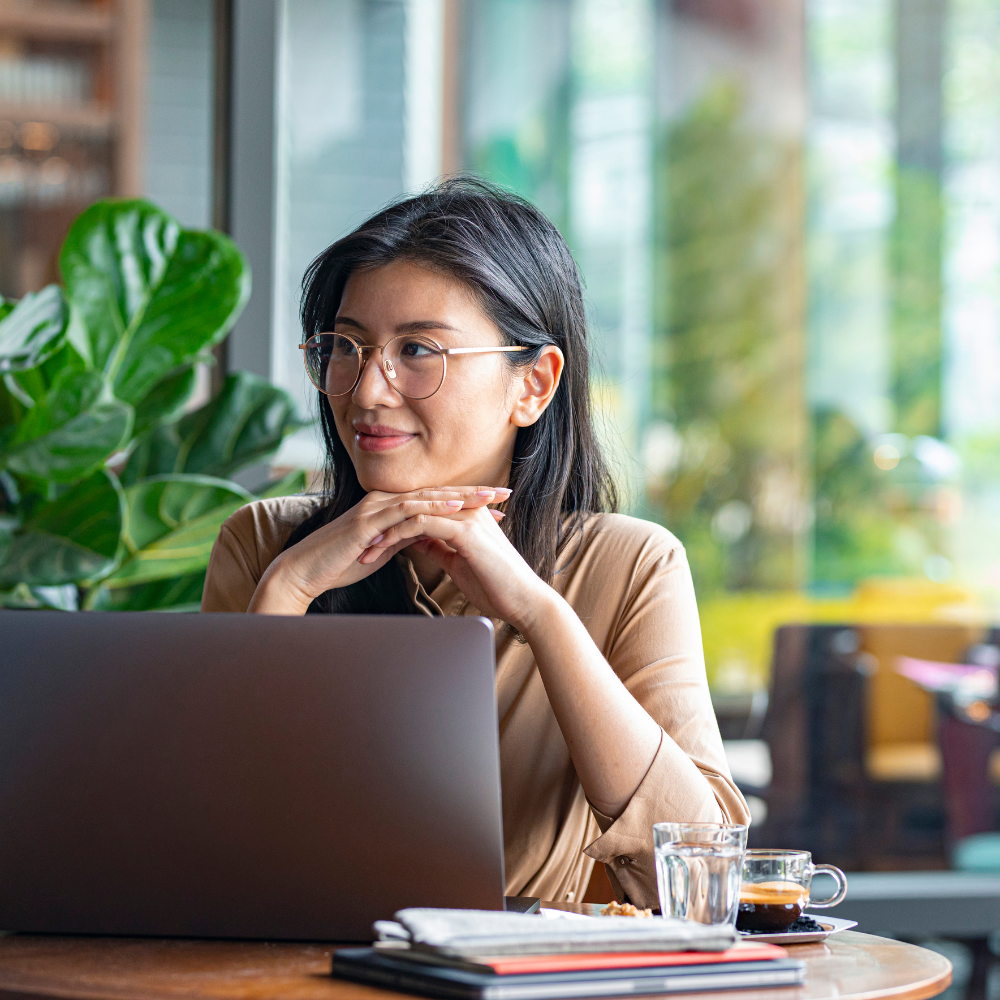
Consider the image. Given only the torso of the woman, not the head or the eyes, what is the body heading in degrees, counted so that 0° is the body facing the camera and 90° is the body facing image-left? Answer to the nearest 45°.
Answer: approximately 45°

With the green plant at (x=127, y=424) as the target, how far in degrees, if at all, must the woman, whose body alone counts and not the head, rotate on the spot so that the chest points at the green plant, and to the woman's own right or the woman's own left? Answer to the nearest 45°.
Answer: approximately 90° to the woman's own right

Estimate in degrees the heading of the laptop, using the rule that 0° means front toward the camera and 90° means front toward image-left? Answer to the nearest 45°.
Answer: approximately 180°

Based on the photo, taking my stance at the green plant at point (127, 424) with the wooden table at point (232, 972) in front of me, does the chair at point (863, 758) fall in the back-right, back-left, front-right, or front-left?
back-left

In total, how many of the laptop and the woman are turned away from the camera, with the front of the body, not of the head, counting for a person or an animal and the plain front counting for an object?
1
